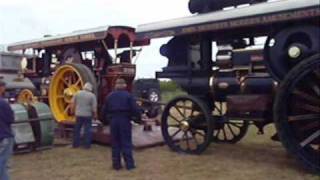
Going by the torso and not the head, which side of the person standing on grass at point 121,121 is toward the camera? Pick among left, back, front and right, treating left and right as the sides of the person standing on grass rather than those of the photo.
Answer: back

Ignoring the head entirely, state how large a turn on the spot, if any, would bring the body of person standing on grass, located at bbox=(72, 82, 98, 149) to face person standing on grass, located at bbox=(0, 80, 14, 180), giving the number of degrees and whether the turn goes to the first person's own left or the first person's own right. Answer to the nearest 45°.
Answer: approximately 180°

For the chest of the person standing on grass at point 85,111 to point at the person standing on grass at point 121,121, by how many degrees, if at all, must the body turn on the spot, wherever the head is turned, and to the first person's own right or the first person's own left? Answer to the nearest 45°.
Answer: approximately 180°

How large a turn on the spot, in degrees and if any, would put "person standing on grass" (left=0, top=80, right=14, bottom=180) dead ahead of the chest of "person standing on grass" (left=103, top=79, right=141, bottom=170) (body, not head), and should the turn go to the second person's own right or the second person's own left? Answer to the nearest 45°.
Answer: approximately 135° to the second person's own left

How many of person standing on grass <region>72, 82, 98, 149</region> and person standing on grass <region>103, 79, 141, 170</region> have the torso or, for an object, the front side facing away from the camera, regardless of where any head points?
2

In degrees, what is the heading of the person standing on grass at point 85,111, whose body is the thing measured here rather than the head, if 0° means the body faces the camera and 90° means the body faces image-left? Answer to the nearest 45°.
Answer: approximately 180°
